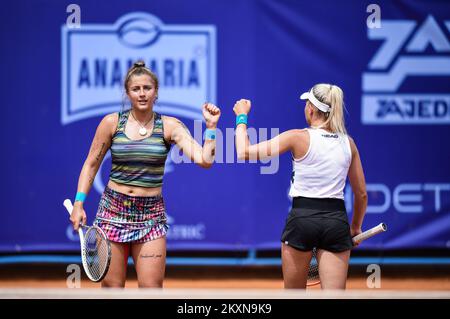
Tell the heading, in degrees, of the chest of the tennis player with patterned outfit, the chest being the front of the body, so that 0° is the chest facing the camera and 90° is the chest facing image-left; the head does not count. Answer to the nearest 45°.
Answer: approximately 0°

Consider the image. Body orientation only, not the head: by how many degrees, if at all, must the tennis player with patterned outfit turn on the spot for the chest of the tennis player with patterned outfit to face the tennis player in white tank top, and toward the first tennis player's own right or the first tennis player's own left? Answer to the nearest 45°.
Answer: approximately 90° to the first tennis player's own left

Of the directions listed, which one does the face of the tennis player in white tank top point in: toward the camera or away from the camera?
away from the camera
